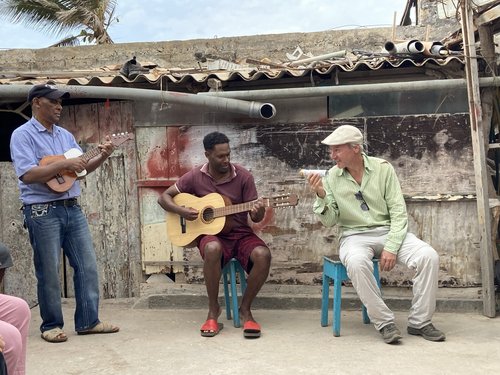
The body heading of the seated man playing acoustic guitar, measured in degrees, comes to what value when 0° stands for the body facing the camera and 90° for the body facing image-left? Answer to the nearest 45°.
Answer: approximately 0°

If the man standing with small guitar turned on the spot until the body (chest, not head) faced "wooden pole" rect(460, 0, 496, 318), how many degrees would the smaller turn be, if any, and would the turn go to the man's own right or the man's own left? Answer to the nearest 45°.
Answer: approximately 45° to the man's own left

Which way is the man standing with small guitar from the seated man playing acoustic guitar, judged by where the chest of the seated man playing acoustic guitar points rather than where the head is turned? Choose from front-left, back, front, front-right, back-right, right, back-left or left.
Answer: right

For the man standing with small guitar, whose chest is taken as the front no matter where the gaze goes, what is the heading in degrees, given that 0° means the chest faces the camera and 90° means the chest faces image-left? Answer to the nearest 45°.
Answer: approximately 315°

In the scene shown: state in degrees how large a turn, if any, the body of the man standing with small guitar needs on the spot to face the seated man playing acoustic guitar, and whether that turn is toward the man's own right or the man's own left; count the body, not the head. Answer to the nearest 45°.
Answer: approximately 45° to the man's own left

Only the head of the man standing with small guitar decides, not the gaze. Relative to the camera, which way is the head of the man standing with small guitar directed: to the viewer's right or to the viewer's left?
to the viewer's right

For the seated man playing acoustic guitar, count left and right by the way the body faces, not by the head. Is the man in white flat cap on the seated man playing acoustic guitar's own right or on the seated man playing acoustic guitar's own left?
on the seated man playing acoustic guitar's own left
